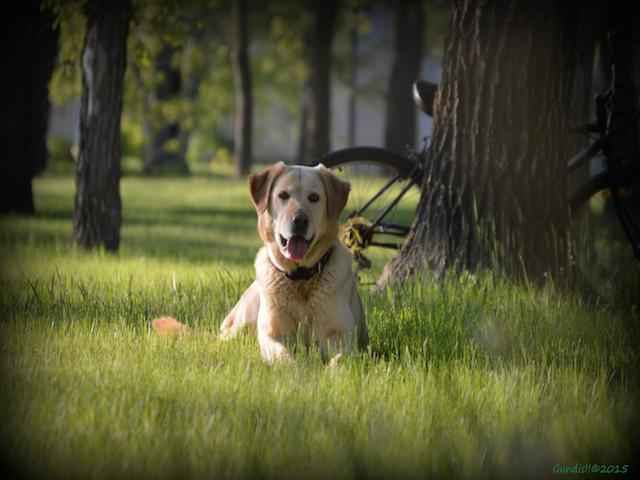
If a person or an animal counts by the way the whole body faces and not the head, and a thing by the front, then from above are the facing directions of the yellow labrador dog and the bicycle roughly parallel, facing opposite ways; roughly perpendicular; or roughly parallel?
roughly perpendicular

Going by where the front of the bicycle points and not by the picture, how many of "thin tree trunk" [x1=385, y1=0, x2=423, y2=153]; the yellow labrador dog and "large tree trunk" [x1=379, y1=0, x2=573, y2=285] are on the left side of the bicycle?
1

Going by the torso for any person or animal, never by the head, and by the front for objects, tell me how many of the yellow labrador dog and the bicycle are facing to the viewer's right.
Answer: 1

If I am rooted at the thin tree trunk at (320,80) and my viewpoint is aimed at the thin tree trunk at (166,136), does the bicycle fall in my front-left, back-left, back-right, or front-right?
back-left

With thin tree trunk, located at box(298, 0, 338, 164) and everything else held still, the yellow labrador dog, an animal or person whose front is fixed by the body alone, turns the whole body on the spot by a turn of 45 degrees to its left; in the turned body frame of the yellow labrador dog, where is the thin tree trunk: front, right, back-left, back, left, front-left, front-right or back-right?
back-left

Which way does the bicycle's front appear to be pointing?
to the viewer's right

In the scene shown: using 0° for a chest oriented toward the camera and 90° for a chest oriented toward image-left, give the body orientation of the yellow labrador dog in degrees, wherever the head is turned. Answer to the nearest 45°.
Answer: approximately 0°

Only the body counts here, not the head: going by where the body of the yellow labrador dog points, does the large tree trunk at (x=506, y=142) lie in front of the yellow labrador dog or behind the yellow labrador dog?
behind

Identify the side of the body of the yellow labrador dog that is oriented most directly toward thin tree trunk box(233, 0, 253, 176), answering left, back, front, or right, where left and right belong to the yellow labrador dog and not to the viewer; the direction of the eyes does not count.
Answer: back

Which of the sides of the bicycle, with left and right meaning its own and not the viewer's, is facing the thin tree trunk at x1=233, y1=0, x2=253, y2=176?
left

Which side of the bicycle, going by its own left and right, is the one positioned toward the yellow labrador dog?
right

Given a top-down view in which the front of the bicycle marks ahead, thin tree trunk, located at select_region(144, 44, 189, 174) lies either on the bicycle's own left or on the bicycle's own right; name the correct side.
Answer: on the bicycle's own left

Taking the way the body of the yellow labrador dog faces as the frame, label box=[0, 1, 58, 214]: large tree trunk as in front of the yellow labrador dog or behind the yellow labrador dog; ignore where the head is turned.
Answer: behind

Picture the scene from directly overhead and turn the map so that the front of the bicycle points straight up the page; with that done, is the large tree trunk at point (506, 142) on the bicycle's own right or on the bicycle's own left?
on the bicycle's own right
